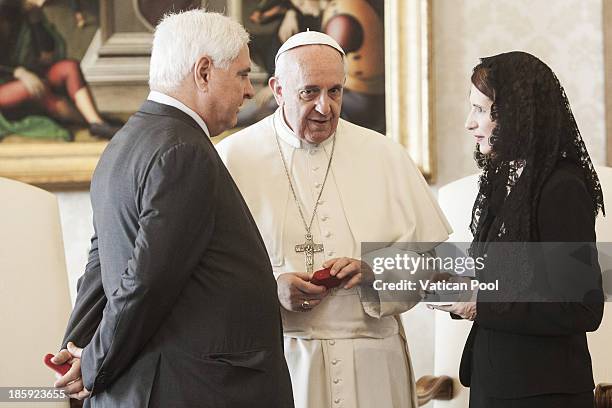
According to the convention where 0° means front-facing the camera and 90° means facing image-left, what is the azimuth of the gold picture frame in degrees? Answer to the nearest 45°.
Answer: approximately 0°

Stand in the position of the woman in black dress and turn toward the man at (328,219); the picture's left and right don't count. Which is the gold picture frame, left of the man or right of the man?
right

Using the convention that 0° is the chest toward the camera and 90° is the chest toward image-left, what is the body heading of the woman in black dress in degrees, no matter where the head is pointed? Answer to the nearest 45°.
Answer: approximately 90°

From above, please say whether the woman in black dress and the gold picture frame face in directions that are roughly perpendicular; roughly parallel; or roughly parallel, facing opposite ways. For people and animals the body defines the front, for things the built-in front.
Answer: roughly perpendicular

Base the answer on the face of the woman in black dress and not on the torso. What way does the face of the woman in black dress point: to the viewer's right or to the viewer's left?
to the viewer's left

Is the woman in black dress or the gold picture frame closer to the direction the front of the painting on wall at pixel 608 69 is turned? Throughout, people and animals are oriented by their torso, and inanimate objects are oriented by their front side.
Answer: the woman in black dress

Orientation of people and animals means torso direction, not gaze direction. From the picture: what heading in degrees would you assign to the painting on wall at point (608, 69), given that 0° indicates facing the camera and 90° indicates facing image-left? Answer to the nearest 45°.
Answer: approximately 0°

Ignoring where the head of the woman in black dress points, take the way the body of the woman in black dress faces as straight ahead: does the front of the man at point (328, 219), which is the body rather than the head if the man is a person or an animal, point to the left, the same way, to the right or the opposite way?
to the left

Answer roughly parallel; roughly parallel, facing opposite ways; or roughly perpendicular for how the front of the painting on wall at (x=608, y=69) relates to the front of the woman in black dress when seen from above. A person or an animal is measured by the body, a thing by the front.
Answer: roughly perpendicular

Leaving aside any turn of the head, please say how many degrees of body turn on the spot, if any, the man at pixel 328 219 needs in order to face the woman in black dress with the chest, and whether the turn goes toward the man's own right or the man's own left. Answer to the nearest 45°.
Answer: approximately 45° to the man's own left
